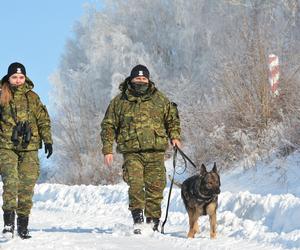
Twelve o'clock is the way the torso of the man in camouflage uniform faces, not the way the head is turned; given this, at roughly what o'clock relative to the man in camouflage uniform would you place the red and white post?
The red and white post is roughly at 7 o'clock from the man in camouflage uniform.

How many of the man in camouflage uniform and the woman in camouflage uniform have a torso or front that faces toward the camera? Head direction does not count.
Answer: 2

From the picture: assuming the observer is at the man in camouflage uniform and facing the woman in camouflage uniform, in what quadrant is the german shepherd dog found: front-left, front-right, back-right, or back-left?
back-left

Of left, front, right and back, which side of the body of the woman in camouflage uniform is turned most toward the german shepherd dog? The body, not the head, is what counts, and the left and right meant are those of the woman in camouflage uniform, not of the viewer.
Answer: left

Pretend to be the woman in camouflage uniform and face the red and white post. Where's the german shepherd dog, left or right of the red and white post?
right

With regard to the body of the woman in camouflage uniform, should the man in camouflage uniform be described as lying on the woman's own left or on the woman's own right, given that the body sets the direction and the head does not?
on the woman's own left

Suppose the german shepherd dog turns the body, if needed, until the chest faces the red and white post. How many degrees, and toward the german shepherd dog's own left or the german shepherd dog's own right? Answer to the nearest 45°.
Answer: approximately 135° to the german shepherd dog's own left

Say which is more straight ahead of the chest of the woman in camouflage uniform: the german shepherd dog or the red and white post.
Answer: the german shepherd dog

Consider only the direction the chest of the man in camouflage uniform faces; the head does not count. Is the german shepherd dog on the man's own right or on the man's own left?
on the man's own left
